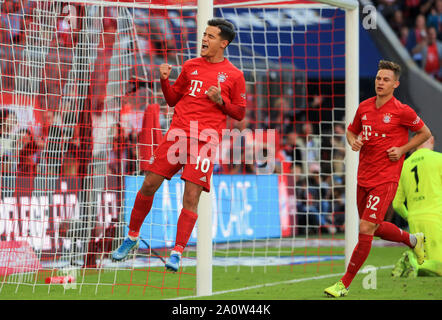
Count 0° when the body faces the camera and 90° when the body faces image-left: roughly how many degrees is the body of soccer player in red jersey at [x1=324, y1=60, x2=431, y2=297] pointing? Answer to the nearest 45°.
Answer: approximately 45°

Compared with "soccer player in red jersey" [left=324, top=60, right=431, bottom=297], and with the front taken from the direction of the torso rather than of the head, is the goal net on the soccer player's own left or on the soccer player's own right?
on the soccer player's own right

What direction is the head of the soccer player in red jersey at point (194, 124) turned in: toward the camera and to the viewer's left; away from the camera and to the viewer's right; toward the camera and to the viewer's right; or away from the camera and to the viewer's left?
toward the camera and to the viewer's left

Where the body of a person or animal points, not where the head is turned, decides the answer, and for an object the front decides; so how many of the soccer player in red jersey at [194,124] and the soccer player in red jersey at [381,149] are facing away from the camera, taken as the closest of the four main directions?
0

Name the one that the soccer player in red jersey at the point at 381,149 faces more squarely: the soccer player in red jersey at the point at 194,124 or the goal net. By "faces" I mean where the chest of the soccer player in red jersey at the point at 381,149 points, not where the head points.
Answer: the soccer player in red jersey

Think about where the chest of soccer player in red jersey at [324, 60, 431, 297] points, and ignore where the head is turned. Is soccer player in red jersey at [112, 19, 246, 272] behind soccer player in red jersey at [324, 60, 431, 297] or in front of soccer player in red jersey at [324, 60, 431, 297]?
in front

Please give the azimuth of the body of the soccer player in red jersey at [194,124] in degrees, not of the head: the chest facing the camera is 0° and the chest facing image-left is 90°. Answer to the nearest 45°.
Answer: approximately 45°
